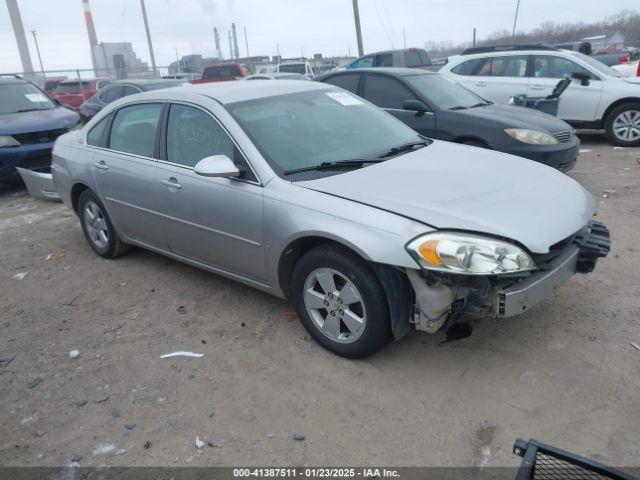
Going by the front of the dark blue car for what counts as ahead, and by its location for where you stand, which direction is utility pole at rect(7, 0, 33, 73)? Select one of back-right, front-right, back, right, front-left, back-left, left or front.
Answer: back-left

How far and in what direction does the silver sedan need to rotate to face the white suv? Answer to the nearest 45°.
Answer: approximately 90° to its left

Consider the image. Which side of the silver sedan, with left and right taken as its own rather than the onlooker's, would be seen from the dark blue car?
back

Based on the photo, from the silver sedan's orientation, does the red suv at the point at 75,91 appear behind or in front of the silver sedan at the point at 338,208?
behind

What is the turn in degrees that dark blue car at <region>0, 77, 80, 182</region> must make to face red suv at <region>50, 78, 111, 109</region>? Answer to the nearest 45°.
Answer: approximately 135° to its left

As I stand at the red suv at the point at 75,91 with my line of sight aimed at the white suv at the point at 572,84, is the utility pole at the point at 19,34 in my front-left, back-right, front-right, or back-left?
back-left

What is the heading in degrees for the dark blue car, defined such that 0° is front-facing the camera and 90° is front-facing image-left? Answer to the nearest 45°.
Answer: approximately 315°

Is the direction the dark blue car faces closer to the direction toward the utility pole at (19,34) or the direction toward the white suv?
the white suv

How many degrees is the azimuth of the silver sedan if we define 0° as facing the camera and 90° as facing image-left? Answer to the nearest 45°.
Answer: approximately 315°

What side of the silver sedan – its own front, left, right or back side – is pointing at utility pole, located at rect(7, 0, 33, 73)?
back
